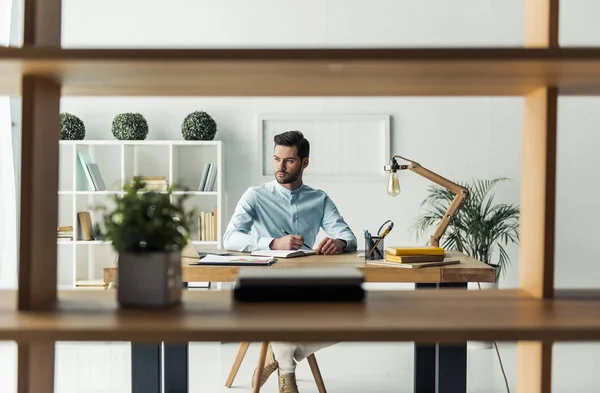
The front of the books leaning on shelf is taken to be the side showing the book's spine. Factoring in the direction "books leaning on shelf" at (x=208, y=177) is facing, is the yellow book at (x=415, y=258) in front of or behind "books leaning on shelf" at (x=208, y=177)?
in front

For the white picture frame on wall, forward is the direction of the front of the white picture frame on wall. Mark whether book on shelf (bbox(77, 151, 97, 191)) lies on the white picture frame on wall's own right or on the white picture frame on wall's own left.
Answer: on the white picture frame on wall's own right

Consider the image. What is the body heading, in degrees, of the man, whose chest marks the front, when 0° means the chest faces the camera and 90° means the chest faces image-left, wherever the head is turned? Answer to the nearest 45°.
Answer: approximately 0°

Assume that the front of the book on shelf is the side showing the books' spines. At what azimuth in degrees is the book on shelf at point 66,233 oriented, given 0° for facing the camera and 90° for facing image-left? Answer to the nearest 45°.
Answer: approximately 0°

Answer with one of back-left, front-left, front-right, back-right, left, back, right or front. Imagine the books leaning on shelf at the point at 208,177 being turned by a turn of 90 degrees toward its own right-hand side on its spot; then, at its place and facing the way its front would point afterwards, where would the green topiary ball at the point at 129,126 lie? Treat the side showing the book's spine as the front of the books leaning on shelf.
front

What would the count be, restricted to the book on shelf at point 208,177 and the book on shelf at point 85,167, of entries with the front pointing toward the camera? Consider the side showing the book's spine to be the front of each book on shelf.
2

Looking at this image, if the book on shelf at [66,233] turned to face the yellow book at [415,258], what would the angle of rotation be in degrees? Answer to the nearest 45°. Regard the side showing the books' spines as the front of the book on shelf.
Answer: approximately 45° to its left

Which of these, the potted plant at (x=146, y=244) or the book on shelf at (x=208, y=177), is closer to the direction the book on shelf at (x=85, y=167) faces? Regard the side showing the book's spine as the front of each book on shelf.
the potted plant
